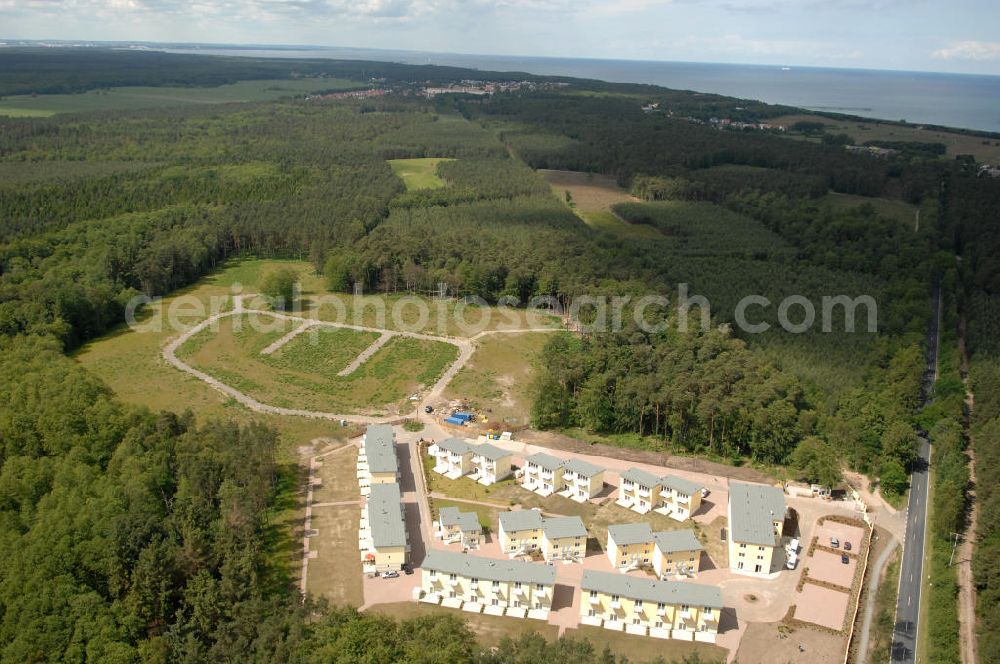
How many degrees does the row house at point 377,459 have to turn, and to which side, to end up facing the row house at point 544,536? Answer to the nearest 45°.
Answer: approximately 45° to its right

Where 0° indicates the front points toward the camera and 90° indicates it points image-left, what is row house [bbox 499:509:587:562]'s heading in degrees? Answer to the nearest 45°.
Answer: approximately 0°

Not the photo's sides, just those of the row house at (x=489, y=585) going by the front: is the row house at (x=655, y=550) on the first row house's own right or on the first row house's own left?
on the first row house's own left

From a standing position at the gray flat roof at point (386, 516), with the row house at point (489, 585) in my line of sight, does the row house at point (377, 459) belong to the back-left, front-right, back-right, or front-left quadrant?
back-left

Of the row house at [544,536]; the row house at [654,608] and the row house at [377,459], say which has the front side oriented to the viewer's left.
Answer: the row house at [377,459]

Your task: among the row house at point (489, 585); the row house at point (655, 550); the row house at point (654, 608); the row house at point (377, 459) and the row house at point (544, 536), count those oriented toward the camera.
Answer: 4

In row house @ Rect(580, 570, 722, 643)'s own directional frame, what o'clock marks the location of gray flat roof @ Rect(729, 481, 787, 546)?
The gray flat roof is roughly at 7 o'clock from the row house.

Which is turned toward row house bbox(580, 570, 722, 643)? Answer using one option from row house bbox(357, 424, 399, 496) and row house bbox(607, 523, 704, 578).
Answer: row house bbox(607, 523, 704, 578)

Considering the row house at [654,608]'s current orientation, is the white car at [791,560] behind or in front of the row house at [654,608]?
behind

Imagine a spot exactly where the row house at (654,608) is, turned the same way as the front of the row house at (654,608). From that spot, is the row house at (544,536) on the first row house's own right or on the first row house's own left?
on the first row house's own right

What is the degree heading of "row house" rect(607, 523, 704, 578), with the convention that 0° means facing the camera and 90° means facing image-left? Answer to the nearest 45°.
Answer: approximately 0°

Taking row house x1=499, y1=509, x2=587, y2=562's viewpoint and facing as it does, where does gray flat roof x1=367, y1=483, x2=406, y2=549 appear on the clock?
The gray flat roof is roughly at 3 o'clock from the row house.

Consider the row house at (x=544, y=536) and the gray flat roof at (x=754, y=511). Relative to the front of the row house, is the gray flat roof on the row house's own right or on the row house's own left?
on the row house's own left
